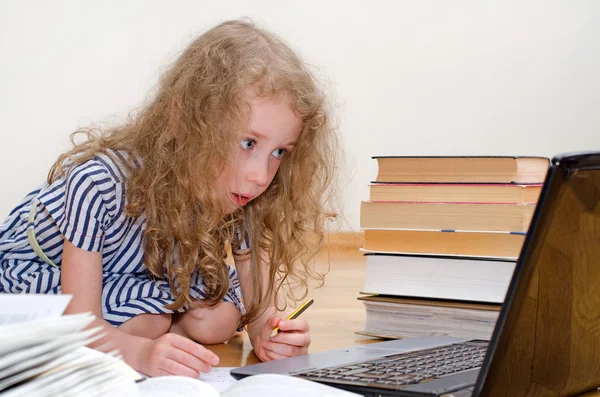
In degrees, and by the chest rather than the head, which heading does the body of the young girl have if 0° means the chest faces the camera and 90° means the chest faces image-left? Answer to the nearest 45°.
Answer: approximately 315°
